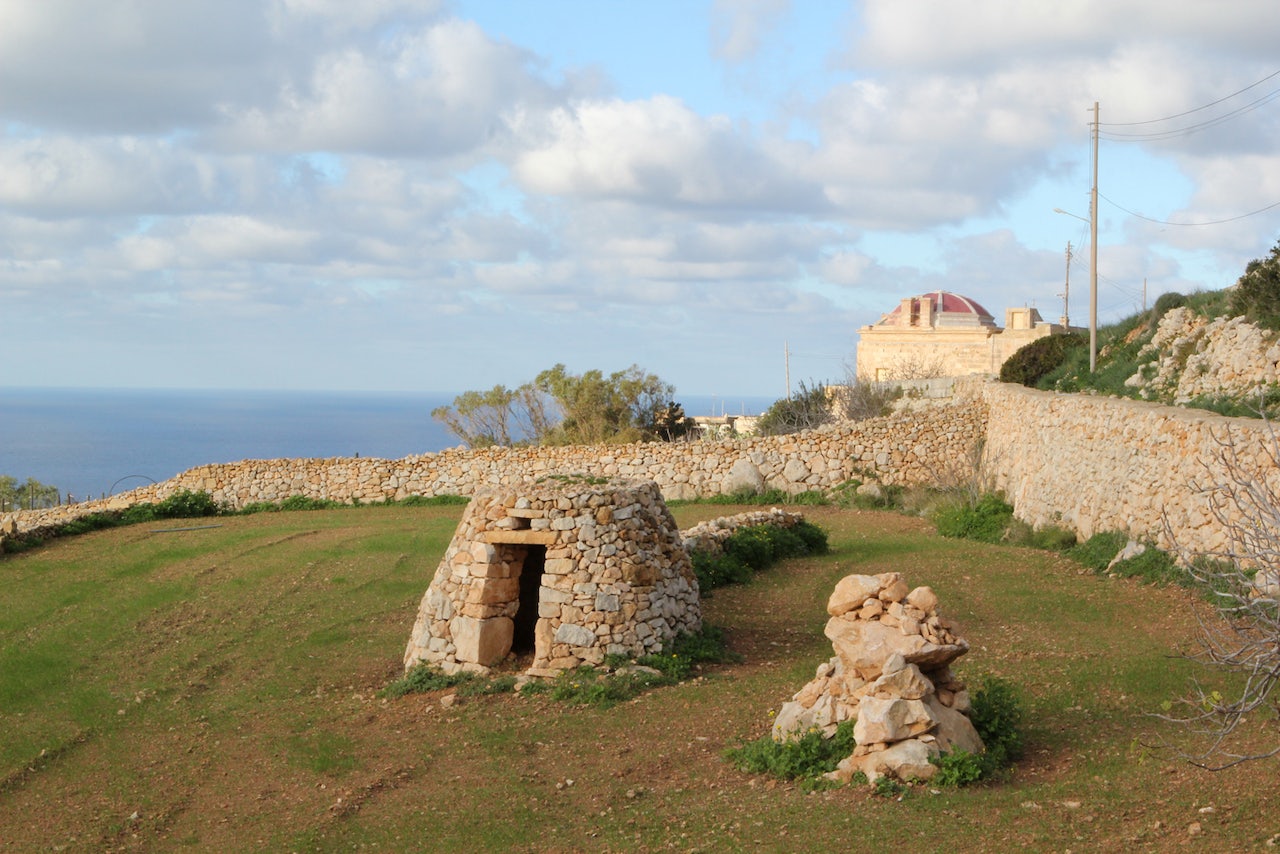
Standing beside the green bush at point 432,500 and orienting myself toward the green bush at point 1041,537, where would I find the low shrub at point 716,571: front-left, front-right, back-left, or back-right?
front-right

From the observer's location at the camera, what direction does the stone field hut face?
facing the viewer and to the left of the viewer

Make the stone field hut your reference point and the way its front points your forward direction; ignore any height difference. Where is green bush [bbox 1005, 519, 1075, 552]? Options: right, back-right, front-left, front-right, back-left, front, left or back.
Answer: back

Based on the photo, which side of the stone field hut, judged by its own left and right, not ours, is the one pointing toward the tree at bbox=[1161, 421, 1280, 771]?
left

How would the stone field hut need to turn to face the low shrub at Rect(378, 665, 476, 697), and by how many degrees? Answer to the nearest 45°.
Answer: approximately 45° to its right

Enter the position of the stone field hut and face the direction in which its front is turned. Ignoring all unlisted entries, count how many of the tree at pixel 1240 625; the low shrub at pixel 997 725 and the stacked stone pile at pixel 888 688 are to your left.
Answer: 3

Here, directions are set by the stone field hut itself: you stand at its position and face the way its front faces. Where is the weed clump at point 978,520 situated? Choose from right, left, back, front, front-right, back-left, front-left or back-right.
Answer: back

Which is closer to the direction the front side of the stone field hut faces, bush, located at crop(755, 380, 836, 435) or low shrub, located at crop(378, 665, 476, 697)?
the low shrub

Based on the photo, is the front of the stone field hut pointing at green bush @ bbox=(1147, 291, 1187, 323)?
no

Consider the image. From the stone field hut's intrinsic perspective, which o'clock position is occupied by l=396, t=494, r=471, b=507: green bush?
The green bush is roughly at 4 o'clock from the stone field hut.

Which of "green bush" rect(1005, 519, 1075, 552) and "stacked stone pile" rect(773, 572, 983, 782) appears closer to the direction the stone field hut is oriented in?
the stacked stone pile

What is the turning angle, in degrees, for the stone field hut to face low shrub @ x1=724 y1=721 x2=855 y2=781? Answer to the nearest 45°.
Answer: approximately 90° to its left

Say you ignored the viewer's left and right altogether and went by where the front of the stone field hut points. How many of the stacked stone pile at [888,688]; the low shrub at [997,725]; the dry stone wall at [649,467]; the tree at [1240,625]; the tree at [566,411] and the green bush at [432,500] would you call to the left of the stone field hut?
3

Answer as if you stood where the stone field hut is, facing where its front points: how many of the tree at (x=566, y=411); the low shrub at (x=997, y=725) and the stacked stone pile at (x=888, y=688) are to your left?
2

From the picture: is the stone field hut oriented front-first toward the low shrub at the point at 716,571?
no

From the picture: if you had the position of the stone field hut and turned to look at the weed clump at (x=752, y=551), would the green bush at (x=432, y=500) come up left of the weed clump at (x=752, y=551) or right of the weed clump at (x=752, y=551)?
left

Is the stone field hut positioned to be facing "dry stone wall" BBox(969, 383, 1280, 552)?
no

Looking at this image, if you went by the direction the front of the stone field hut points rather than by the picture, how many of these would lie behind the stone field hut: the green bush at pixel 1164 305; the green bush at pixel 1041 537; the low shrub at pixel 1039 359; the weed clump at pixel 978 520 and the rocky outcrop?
5

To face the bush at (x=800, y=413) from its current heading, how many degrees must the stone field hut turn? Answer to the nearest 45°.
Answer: approximately 135° to its right

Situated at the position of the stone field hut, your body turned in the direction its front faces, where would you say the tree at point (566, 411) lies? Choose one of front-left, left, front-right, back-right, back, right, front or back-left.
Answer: back-right

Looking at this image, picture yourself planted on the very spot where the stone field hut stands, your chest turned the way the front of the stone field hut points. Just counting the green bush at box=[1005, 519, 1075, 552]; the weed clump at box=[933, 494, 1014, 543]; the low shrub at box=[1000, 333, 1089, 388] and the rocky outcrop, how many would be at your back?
4

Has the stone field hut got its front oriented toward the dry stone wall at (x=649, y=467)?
no
